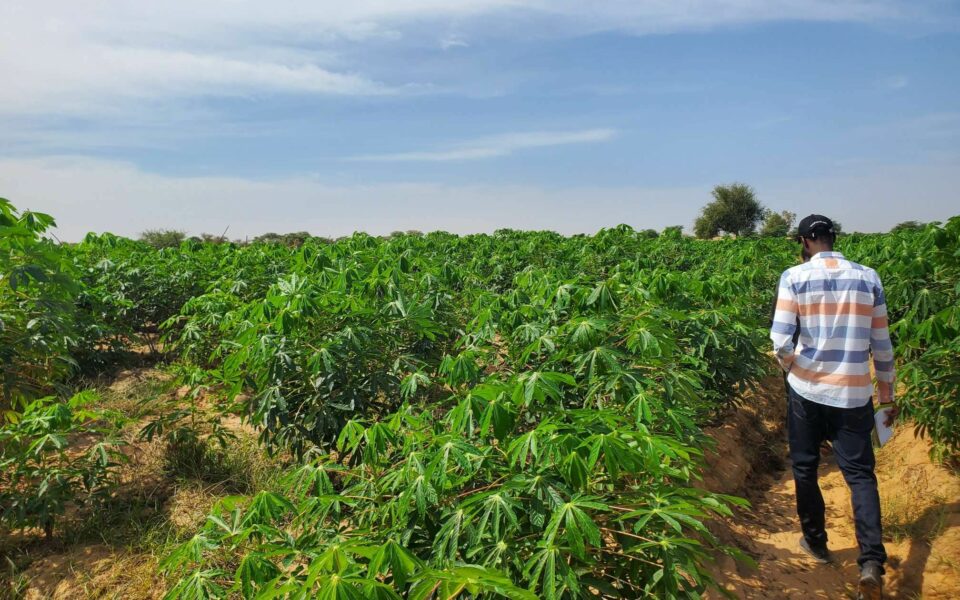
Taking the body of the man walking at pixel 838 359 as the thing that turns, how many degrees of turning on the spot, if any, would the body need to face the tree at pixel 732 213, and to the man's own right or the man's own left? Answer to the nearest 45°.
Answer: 0° — they already face it

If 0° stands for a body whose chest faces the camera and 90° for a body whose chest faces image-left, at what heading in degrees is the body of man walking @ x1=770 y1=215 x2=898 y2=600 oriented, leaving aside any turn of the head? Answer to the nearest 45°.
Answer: approximately 180°
